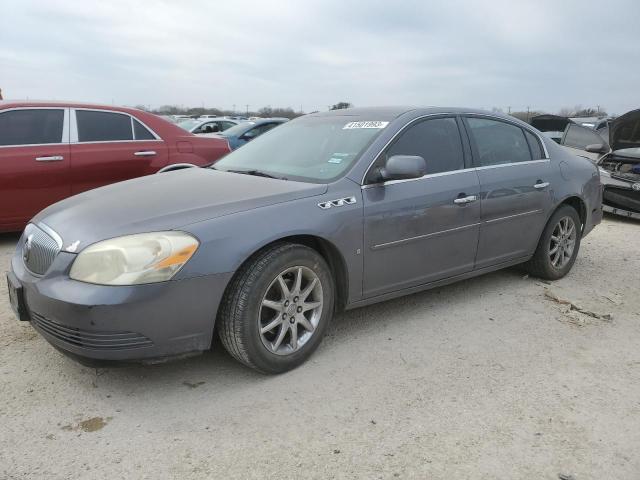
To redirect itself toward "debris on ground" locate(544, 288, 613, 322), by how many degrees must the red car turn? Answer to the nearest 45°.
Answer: approximately 135° to its left

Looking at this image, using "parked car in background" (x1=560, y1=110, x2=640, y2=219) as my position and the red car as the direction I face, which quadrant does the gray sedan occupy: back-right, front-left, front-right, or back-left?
front-left

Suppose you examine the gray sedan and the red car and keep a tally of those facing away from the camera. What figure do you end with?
0

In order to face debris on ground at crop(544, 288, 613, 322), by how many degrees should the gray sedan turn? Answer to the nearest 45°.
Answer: approximately 135° to its left

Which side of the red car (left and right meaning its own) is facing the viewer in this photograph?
left

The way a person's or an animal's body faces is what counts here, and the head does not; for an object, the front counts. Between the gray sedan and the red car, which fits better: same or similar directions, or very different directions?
same or similar directions

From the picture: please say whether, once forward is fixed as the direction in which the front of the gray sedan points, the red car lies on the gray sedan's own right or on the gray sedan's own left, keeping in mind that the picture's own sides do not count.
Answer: on the gray sedan's own right

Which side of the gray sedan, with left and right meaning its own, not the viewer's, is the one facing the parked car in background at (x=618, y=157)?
back

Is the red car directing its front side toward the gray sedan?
no

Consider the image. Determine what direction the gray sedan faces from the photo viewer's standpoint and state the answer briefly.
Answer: facing the viewer and to the left of the viewer

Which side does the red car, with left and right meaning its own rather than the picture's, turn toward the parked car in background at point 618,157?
back

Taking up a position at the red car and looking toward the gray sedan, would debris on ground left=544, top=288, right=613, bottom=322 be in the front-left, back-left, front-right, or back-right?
front-left
